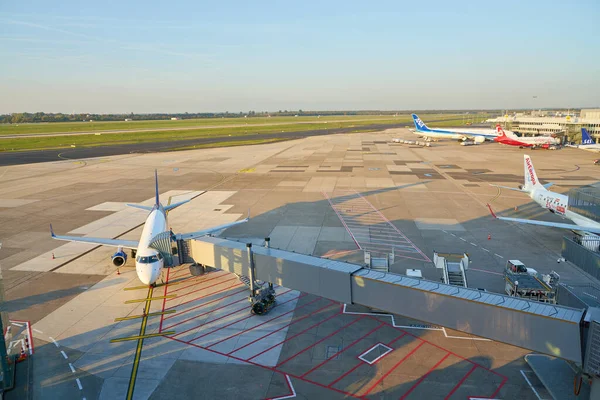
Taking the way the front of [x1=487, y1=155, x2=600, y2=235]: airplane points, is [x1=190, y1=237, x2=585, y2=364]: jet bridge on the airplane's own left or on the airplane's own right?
on the airplane's own right

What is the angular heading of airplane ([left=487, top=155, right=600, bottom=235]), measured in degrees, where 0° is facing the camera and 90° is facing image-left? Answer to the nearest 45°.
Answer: approximately 315°
